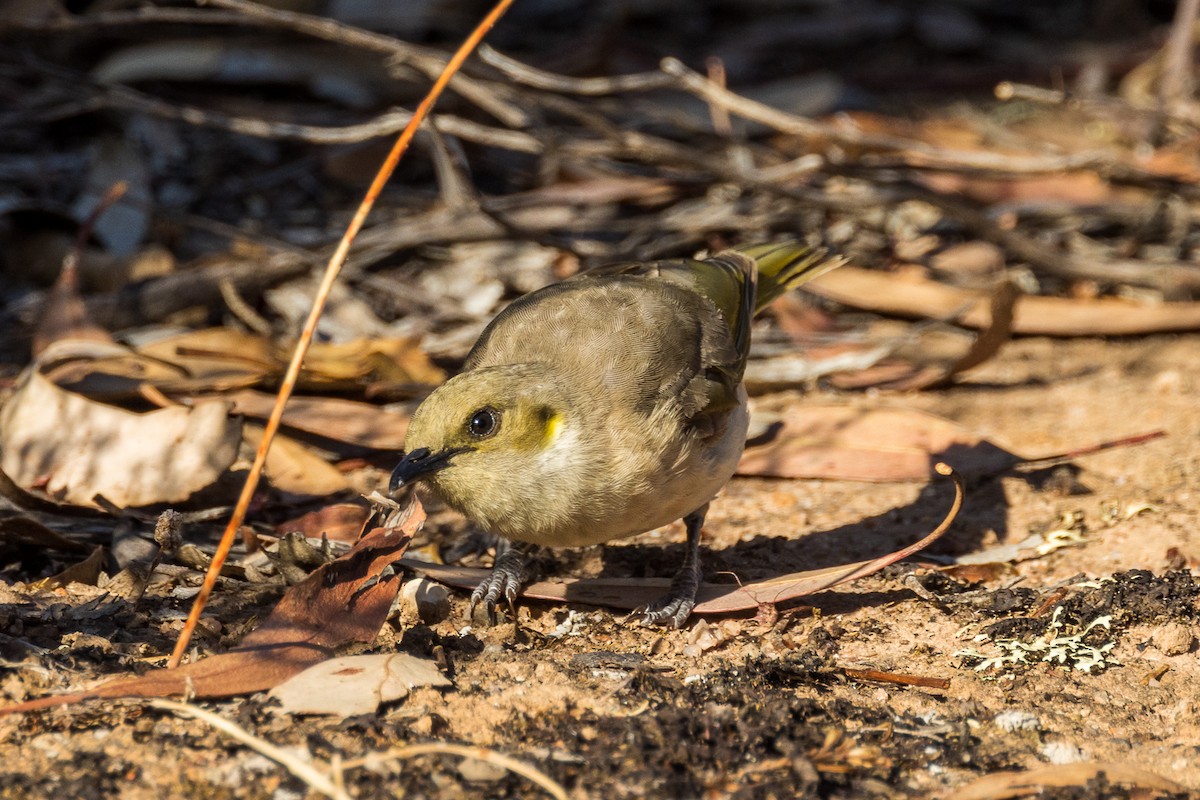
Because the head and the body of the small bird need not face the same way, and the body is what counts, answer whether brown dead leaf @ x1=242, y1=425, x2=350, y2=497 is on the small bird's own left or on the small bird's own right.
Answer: on the small bird's own right

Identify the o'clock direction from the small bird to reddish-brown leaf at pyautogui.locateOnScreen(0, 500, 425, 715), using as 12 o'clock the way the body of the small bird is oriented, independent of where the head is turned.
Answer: The reddish-brown leaf is roughly at 12 o'clock from the small bird.

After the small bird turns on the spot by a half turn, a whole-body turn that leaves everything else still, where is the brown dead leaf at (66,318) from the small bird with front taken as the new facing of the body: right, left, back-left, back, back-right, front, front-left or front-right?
left

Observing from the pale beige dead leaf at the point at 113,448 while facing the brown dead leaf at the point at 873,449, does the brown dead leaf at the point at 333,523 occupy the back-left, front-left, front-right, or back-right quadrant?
front-right

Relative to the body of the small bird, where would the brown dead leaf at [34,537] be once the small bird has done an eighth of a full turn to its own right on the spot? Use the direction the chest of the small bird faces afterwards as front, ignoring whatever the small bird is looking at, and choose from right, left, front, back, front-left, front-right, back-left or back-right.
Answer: front

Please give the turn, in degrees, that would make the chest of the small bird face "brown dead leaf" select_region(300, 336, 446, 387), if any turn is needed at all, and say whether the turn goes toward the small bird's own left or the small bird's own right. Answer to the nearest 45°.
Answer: approximately 90° to the small bird's own right

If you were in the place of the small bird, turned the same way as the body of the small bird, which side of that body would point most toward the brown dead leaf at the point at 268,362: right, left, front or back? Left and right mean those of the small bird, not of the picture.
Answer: right

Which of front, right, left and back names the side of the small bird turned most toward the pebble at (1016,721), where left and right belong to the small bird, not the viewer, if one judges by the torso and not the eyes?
left

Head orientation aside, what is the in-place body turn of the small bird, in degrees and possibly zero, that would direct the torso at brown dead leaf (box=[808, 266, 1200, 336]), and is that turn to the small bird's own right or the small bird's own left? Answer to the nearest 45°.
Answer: approximately 180°

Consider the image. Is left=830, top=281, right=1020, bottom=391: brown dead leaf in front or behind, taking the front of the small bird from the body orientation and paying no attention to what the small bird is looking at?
behind

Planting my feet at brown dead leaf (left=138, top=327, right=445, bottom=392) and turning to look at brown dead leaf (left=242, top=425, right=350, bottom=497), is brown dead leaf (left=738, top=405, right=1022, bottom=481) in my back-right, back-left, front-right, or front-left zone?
front-left

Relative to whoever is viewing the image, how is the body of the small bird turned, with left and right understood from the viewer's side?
facing the viewer and to the left of the viewer

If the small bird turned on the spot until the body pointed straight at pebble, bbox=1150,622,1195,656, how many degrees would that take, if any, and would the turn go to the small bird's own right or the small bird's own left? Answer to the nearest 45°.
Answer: approximately 135° to the small bird's own left

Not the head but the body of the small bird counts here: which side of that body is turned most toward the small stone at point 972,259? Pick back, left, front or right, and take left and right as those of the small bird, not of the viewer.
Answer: back
